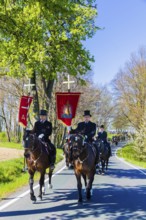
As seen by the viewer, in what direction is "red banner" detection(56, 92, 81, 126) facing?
toward the camera

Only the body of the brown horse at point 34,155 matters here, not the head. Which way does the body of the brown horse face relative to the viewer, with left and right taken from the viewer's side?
facing the viewer and to the left of the viewer

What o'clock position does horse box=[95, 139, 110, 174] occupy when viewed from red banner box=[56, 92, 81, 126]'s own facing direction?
The horse is roughly at 7 o'clock from the red banner.

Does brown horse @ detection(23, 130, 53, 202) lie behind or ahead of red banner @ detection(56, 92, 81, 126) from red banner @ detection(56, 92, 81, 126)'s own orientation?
ahead

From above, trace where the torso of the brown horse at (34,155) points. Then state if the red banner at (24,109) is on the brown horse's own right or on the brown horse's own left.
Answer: on the brown horse's own right

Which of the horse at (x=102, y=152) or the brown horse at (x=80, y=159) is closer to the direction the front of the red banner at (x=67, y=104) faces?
the brown horse

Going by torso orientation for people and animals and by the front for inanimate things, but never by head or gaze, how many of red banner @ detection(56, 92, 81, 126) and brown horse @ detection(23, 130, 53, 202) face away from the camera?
0

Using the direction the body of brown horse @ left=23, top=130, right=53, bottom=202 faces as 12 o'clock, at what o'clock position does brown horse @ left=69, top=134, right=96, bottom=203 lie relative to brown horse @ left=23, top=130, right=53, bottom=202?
brown horse @ left=69, top=134, right=96, bottom=203 is roughly at 8 o'clock from brown horse @ left=23, top=130, right=53, bottom=202.
